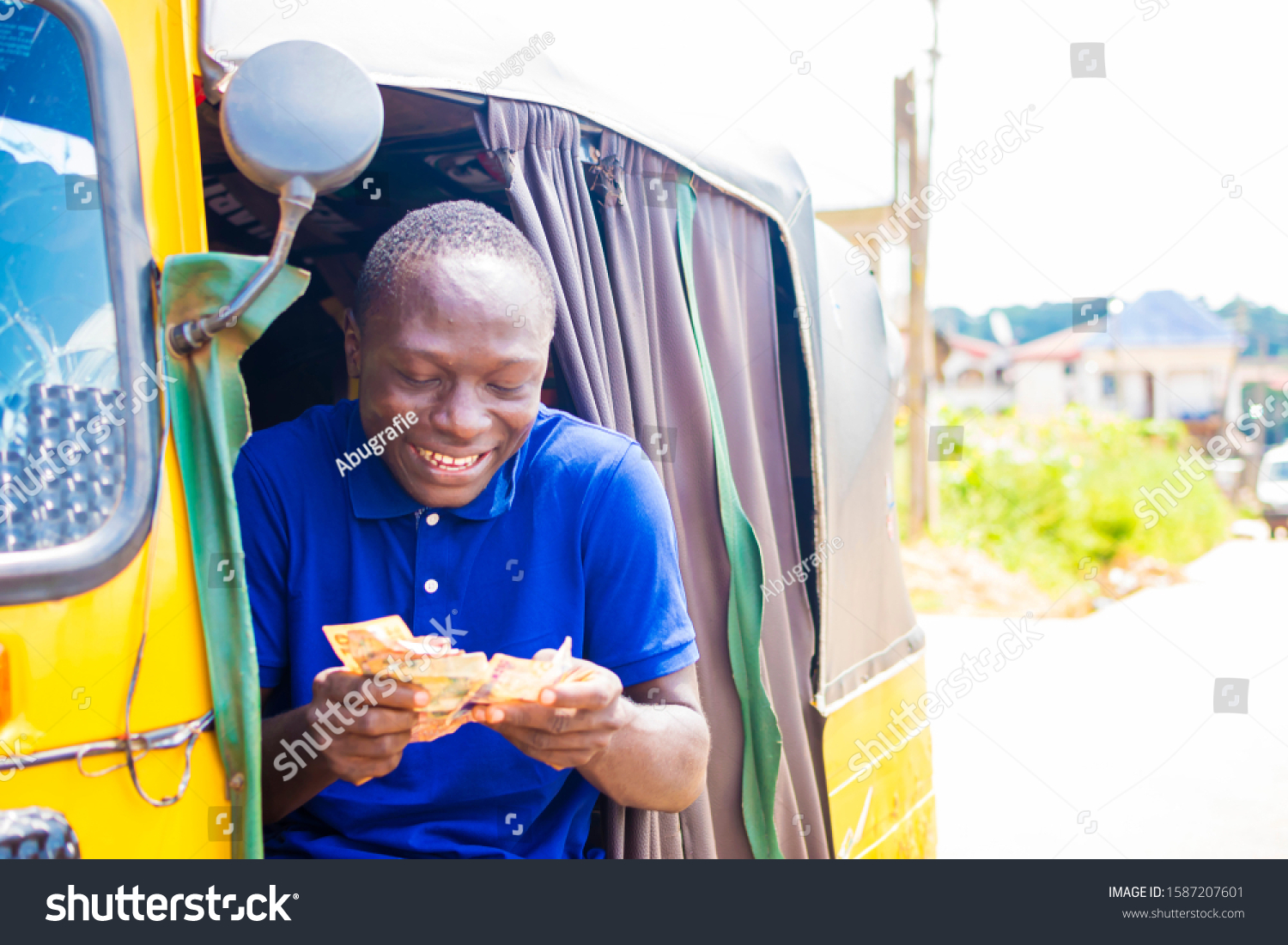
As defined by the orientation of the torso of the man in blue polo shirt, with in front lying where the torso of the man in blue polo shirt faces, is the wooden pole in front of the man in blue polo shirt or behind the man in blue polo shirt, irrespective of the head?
behind

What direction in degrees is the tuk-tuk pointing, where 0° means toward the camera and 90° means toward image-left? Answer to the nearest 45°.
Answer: approximately 45°

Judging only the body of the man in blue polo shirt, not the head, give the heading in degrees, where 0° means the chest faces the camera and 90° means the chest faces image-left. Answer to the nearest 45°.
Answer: approximately 0°

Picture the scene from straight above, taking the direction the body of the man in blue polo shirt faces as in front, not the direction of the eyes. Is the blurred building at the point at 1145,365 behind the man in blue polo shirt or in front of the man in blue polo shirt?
behind

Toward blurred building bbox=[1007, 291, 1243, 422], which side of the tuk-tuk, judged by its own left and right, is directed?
back
